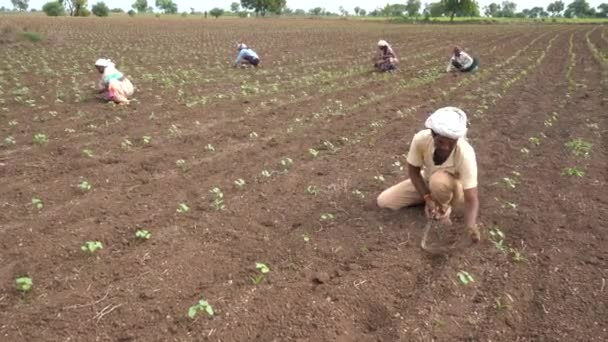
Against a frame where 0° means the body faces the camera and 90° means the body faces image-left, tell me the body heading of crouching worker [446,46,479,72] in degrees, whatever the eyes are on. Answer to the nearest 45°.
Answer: approximately 90°

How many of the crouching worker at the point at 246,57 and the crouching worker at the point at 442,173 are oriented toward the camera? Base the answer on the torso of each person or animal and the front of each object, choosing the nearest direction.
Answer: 1

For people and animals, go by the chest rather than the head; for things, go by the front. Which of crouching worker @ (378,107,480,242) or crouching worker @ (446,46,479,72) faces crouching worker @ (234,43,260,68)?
crouching worker @ (446,46,479,72)

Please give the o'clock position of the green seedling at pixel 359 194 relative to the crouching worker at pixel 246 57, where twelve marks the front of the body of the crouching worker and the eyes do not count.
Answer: The green seedling is roughly at 9 o'clock from the crouching worker.

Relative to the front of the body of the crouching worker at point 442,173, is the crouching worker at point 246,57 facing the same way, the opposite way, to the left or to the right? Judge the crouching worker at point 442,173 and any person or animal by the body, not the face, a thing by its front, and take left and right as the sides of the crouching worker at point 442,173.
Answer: to the right

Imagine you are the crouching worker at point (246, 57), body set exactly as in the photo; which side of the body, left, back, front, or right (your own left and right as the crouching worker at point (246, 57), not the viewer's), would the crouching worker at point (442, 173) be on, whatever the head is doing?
left

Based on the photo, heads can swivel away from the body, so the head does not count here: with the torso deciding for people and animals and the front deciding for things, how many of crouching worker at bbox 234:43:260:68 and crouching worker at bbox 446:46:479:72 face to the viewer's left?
2

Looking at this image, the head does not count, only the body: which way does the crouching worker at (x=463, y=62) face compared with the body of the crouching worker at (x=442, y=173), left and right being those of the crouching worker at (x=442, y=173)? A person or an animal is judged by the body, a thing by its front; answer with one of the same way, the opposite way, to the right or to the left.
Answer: to the right

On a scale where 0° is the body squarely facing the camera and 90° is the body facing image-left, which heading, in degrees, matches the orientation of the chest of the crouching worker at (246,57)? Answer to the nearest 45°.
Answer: approximately 90°

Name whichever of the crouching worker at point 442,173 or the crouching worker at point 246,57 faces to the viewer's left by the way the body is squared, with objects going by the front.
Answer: the crouching worker at point 246,57

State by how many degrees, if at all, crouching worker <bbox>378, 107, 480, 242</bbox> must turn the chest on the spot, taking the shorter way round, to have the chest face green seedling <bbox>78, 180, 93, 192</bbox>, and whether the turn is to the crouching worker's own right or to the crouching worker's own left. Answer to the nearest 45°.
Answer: approximately 90° to the crouching worker's own right
